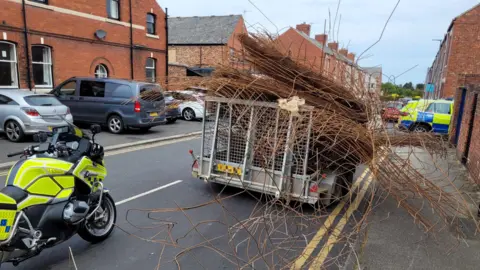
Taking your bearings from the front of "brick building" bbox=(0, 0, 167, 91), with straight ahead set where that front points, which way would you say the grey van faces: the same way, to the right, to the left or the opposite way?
the opposite way

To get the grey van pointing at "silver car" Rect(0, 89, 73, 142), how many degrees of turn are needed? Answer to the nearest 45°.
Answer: approximately 90° to its left

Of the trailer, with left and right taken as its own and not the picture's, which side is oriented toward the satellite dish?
left

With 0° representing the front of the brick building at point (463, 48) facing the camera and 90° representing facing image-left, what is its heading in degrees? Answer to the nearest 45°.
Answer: approximately 90°

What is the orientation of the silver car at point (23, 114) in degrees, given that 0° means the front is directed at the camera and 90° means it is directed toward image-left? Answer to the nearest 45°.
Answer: approximately 135°
